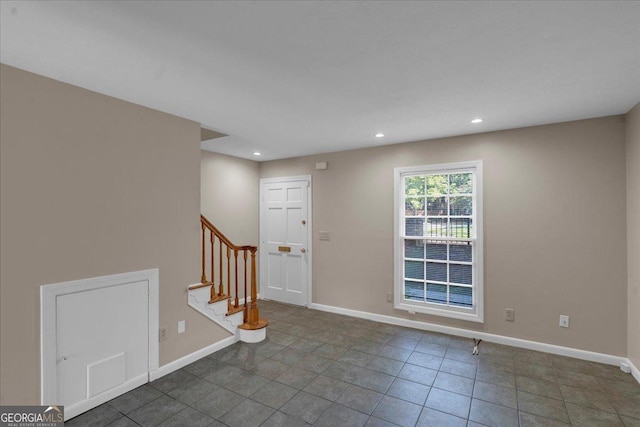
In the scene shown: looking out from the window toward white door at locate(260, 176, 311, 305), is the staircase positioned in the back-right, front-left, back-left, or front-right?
front-left

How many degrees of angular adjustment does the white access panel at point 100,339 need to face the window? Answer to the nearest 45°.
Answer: approximately 45° to its left

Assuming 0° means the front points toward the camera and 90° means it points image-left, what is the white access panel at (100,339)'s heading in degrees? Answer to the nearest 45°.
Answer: approximately 315°

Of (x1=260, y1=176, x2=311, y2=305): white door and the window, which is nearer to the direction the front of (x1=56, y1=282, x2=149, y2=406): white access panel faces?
the window

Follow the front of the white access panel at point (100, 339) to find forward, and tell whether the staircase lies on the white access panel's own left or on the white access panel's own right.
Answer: on the white access panel's own left

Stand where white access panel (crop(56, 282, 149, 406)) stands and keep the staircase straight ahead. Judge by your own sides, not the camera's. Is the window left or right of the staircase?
right

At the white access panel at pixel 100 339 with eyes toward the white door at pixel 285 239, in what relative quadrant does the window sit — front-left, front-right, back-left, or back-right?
front-right

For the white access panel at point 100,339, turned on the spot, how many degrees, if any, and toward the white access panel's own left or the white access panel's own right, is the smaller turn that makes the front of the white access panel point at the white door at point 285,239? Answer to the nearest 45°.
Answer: approximately 90° to the white access panel's own left
